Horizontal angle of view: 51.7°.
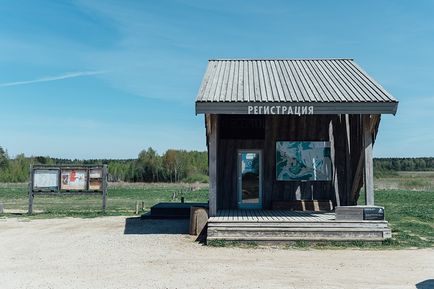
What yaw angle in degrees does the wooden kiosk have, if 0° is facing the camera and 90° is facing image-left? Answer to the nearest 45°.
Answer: approximately 0°
